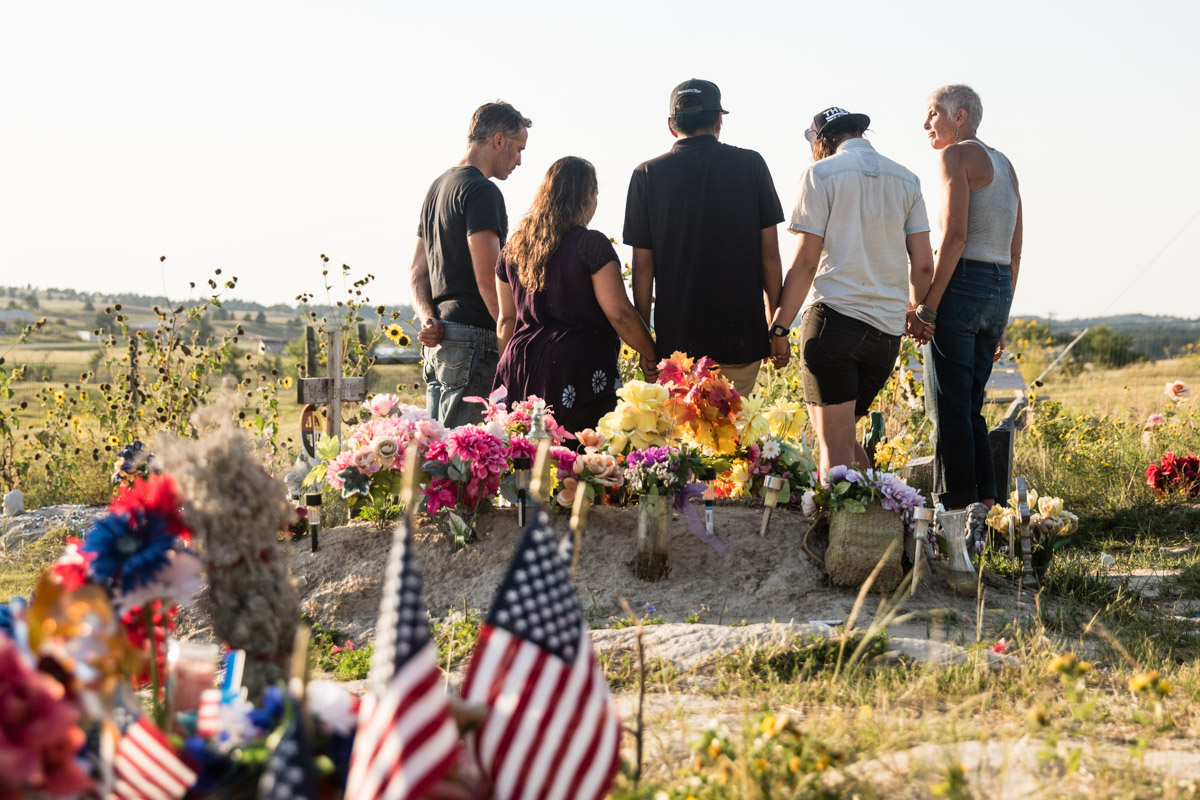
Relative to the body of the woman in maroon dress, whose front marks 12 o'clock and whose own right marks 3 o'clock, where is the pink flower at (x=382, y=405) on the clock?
The pink flower is roughly at 8 o'clock from the woman in maroon dress.

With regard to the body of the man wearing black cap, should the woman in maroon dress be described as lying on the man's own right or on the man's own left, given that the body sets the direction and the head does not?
on the man's own left

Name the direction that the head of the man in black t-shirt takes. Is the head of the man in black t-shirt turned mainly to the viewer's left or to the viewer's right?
to the viewer's right

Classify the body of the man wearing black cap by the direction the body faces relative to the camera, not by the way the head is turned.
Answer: away from the camera

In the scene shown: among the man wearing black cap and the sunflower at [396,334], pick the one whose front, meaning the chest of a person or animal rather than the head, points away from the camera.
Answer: the man wearing black cap

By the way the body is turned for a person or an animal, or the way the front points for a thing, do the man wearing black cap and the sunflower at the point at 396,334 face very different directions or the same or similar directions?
very different directions

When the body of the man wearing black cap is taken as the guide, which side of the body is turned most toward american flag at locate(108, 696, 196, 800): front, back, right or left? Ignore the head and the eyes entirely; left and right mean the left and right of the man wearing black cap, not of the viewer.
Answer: back

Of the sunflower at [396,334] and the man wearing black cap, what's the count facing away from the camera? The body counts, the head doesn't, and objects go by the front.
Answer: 1

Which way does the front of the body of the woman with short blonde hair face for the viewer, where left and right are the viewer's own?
facing away from the viewer and to the left of the viewer

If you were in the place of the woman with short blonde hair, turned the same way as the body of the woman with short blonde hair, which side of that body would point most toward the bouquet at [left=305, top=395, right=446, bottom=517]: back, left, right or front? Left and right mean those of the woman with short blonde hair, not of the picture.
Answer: left

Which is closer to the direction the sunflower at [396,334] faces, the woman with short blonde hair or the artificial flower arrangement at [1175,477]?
the woman with short blonde hair

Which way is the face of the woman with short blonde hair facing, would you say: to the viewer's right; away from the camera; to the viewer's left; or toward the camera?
to the viewer's left

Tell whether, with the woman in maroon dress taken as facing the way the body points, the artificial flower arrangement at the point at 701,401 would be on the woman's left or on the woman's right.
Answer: on the woman's right
